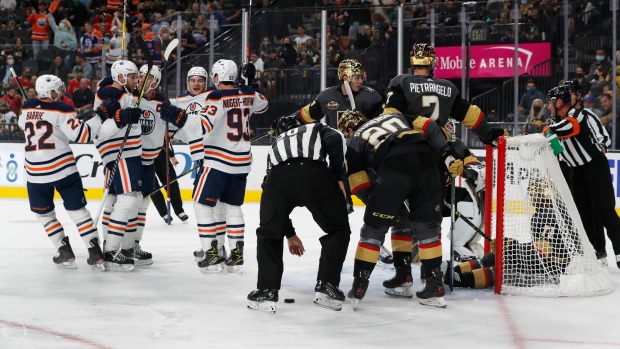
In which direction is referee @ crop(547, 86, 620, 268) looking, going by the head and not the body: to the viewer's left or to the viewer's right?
to the viewer's left

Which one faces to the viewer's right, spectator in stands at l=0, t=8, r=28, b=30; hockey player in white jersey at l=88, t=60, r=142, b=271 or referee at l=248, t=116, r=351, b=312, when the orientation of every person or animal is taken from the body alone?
the hockey player in white jersey

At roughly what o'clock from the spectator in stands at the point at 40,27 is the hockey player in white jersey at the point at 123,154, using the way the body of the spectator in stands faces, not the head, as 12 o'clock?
The hockey player in white jersey is roughly at 12 o'clock from the spectator in stands.

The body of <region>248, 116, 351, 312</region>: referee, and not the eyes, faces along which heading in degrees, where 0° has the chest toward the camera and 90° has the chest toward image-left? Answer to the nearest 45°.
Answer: approximately 180°

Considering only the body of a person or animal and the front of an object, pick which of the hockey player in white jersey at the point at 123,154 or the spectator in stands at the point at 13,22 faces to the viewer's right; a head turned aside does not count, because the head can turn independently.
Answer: the hockey player in white jersey

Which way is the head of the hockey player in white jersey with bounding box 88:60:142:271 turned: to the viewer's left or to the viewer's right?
to the viewer's right

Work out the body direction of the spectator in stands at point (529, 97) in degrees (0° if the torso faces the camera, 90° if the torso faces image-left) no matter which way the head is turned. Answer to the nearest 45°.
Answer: approximately 0°

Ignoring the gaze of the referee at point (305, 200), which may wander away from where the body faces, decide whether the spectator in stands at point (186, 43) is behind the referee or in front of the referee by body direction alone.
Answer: in front
